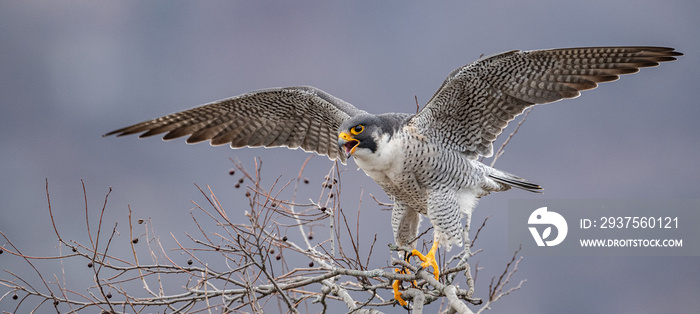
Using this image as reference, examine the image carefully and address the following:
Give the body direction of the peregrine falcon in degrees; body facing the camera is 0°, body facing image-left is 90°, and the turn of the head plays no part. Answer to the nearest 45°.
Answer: approximately 45°
